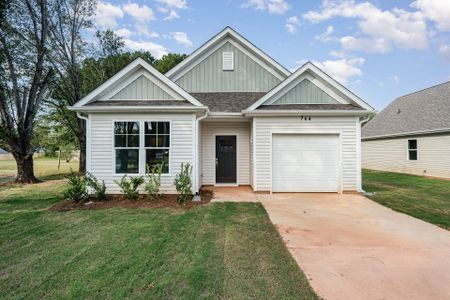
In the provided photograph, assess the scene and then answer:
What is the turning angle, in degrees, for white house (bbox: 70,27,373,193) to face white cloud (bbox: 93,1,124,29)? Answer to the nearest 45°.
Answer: approximately 135° to its right

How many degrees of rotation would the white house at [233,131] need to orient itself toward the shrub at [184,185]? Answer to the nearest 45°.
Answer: approximately 45° to its right

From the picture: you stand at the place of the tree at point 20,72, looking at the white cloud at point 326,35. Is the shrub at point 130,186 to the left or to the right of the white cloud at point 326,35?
right

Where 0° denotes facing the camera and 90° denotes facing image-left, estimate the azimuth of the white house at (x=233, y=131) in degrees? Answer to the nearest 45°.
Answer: approximately 0°

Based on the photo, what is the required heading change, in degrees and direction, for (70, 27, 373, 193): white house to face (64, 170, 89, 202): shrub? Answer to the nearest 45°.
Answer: approximately 90° to its right

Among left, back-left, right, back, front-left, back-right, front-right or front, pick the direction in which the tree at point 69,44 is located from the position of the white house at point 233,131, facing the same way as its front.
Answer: back-right

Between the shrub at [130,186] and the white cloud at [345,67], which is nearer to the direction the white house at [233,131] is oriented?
the shrub

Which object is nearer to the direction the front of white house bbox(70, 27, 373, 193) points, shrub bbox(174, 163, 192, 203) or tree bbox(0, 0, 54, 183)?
the shrub

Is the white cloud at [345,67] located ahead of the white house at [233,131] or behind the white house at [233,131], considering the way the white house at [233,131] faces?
behind
